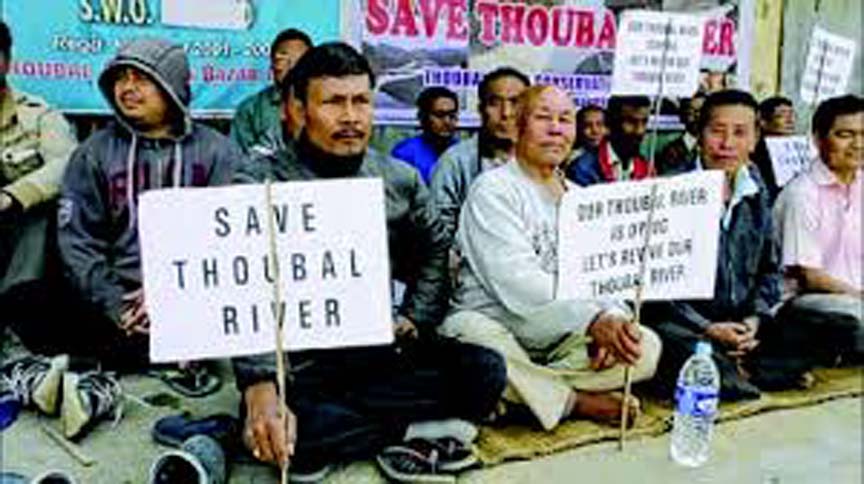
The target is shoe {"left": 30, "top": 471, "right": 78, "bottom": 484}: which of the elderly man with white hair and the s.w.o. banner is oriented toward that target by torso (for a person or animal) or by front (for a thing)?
the s.w.o. banner

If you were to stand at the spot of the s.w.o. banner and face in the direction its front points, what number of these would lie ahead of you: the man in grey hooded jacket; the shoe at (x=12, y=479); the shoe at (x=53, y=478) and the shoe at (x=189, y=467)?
4

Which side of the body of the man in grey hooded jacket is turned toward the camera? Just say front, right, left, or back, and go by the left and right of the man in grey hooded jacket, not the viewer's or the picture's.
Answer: front

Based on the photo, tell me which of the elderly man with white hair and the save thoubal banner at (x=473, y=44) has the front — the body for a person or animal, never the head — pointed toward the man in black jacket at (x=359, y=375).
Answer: the save thoubal banner

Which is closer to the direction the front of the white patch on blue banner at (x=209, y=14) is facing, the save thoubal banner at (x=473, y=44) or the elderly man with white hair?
the elderly man with white hair

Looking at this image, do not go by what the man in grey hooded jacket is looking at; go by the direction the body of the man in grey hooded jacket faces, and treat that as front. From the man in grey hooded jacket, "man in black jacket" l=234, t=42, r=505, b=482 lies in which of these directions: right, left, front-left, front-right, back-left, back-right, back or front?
front-left

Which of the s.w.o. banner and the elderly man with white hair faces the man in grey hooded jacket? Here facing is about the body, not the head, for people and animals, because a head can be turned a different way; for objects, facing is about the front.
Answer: the s.w.o. banner

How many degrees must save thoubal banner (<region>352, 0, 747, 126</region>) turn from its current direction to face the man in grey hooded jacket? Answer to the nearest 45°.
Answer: approximately 45° to its right

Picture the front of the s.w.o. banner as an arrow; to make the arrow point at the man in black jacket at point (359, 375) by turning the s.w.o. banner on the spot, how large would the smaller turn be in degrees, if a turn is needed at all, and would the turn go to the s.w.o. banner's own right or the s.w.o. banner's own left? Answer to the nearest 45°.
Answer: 0° — it already faces them

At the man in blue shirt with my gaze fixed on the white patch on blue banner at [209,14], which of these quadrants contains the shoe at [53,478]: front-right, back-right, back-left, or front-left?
front-left

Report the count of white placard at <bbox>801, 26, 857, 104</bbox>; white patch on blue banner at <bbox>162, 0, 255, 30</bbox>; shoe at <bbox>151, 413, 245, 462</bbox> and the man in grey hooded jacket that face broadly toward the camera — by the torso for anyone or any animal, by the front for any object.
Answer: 3

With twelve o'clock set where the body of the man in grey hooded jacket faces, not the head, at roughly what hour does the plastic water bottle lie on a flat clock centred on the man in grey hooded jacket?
The plastic water bottle is roughly at 10 o'clock from the man in grey hooded jacket.

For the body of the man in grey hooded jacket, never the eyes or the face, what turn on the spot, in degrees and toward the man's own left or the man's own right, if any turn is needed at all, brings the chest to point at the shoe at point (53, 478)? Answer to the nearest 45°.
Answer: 0° — they already face it

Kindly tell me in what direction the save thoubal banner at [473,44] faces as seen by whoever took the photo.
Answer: facing the viewer
